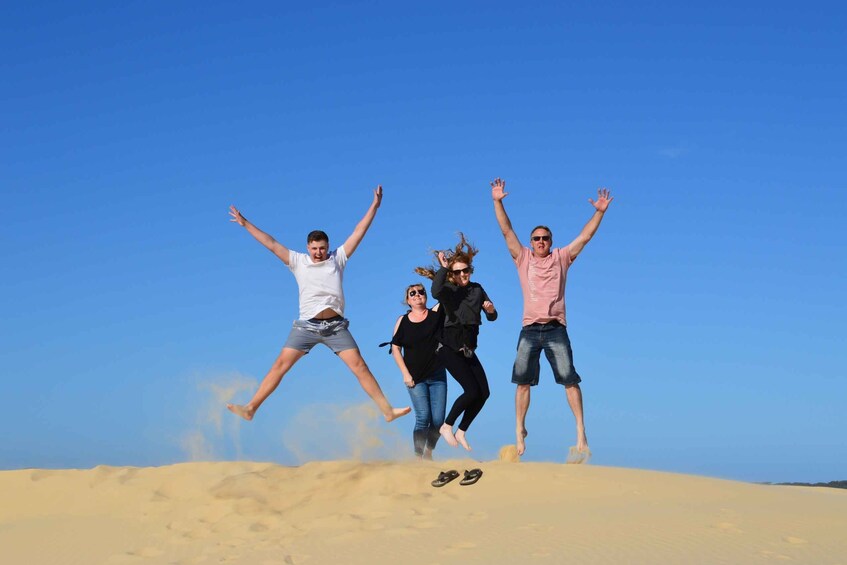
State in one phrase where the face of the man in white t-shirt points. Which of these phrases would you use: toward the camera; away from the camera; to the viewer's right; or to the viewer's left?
toward the camera

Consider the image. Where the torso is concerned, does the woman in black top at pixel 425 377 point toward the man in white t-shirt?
no

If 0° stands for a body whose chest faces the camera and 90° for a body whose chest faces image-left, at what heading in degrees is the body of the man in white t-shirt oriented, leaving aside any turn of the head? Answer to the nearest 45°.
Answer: approximately 0°

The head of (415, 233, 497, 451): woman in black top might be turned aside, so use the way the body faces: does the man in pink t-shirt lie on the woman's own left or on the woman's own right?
on the woman's own left

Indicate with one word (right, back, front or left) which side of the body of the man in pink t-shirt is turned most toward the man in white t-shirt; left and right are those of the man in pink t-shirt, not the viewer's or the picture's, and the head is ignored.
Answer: right

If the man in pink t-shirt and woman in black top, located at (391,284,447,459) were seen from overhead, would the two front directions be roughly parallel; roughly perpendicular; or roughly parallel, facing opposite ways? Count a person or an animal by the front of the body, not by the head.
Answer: roughly parallel

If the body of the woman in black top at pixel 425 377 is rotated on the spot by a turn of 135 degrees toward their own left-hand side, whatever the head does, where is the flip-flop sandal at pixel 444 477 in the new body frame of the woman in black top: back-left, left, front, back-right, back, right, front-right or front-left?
back-right

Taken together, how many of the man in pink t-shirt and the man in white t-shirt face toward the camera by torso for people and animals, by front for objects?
2

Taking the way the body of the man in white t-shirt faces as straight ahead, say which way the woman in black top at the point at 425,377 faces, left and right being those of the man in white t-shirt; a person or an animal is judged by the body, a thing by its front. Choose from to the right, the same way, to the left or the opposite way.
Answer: the same way

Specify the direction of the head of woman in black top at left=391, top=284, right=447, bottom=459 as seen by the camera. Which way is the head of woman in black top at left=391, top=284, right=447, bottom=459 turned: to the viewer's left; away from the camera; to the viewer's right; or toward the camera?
toward the camera

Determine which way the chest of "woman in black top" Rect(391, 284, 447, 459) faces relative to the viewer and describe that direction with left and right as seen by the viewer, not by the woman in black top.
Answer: facing the viewer

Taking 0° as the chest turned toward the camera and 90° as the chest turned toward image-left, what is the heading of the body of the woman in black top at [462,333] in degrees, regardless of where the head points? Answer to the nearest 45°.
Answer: approximately 315°

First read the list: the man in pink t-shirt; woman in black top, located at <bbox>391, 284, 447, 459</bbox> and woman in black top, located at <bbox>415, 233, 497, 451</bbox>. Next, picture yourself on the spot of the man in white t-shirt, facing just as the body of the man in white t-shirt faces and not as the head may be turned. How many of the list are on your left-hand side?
3

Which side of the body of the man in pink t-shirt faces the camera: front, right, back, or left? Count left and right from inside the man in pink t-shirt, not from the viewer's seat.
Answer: front

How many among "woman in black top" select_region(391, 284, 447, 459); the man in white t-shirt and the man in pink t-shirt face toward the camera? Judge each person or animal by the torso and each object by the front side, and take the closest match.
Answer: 3

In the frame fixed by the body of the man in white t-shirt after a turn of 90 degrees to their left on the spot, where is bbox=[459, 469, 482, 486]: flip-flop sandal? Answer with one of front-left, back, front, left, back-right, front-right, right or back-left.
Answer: front-right
